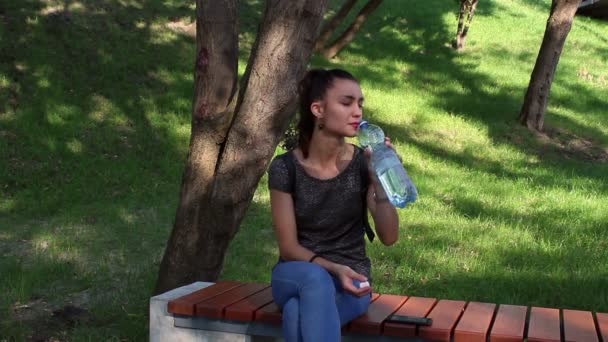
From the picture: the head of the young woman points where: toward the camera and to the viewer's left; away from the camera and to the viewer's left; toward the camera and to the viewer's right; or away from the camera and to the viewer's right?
toward the camera and to the viewer's right

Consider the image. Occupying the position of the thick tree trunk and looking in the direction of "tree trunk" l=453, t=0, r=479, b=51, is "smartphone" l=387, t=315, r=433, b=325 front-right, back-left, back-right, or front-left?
back-right

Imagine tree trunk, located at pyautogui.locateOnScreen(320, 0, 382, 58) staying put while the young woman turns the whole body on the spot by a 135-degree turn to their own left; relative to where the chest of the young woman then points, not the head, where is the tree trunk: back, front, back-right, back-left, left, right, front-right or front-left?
front-left

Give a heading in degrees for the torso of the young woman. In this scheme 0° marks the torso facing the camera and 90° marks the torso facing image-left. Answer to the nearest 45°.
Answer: approximately 0°

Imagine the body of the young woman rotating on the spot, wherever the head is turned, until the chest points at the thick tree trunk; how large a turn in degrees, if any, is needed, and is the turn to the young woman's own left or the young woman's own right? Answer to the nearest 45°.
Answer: approximately 135° to the young woman's own right

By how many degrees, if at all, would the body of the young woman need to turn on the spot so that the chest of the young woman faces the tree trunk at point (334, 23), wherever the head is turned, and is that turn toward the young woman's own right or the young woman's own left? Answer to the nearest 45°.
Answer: approximately 180°

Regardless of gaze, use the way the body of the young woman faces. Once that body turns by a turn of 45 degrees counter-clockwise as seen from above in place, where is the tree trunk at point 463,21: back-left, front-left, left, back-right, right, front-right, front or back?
back-left

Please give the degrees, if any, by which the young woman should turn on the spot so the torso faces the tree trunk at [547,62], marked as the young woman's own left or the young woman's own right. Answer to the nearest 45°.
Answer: approximately 180°
